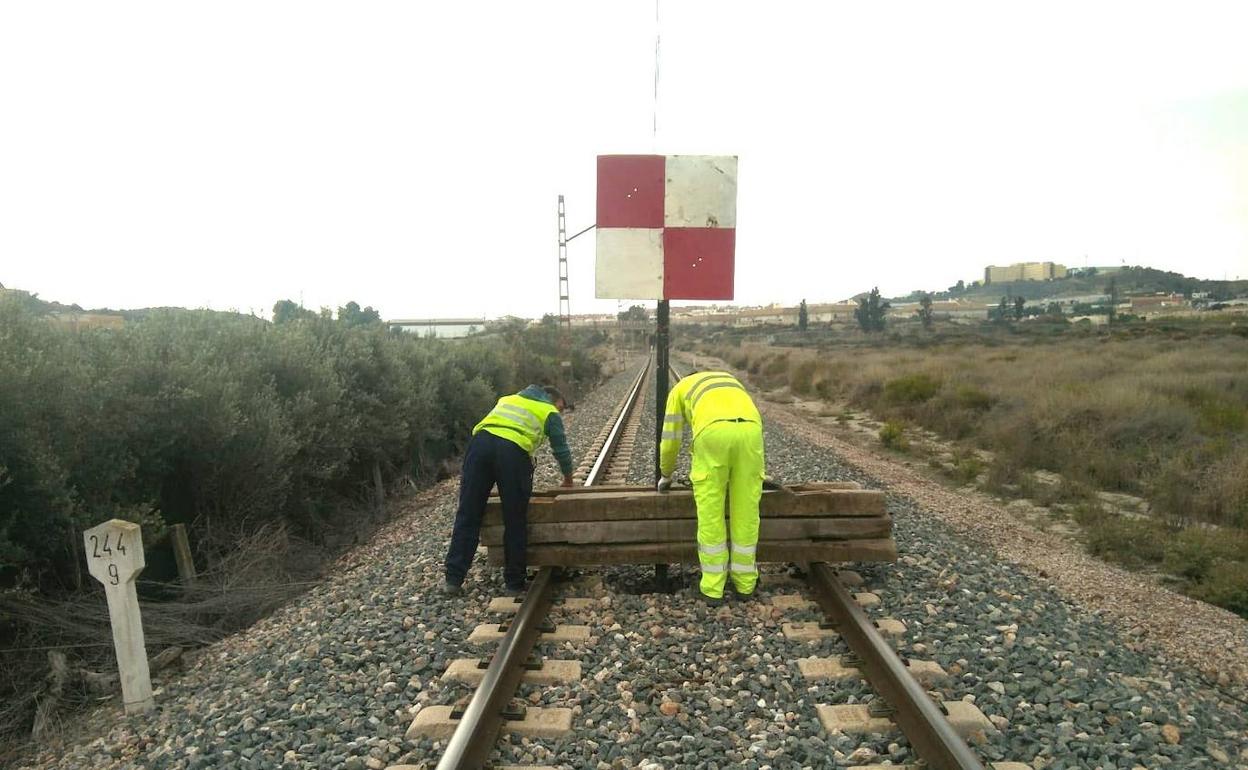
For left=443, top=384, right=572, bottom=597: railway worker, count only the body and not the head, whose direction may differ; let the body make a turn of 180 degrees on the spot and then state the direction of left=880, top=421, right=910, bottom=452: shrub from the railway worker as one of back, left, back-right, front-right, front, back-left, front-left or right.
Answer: back

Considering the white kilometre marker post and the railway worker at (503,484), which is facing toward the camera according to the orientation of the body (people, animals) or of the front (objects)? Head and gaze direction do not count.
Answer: the white kilometre marker post

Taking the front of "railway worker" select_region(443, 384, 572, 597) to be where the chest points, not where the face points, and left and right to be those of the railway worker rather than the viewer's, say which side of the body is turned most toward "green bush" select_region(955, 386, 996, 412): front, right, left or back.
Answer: front

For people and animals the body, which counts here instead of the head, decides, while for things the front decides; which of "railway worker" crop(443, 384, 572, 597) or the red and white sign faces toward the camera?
the red and white sign

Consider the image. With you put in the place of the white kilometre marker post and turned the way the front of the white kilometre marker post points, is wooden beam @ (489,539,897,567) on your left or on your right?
on your left

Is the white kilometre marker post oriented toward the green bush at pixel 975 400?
no

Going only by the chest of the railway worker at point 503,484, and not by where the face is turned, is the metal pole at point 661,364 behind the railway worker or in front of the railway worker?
in front

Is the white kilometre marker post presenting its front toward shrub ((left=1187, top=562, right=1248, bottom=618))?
no

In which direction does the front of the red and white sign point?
toward the camera

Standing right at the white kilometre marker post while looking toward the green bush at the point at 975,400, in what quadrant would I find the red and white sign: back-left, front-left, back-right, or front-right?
front-right

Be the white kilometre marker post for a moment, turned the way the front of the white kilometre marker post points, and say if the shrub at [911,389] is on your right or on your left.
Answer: on your left

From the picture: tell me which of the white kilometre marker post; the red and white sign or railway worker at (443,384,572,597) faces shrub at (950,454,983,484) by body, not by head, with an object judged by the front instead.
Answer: the railway worker

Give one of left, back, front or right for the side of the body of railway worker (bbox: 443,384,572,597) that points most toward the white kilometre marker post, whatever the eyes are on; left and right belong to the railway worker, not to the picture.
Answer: back

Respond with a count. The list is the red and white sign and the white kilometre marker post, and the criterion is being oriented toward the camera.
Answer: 2

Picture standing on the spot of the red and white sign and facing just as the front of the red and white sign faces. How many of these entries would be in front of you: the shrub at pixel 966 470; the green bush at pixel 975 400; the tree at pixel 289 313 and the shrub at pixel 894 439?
0

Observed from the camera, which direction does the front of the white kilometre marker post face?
facing the viewer

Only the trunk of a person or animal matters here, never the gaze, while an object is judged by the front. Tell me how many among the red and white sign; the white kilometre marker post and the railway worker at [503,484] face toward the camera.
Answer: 2
